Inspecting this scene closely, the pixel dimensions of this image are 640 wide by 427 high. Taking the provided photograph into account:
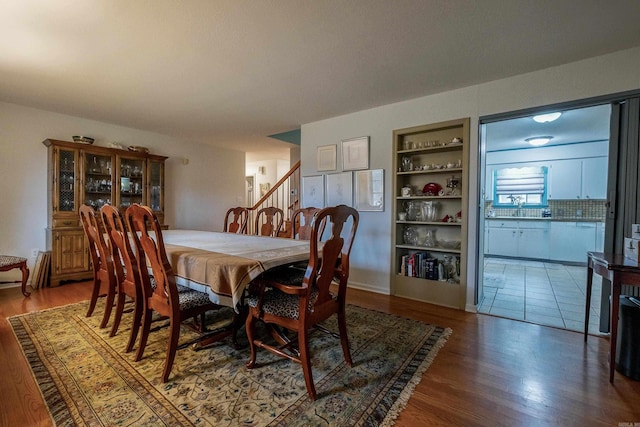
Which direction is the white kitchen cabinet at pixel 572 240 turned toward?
toward the camera

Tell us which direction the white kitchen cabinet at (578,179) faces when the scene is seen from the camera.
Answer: facing the viewer

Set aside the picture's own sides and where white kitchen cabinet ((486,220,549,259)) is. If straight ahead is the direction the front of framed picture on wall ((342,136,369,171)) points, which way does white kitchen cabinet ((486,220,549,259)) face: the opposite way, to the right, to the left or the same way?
the same way

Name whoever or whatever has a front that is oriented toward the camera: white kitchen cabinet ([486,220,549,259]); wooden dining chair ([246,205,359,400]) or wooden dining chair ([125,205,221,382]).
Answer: the white kitchen cabinet

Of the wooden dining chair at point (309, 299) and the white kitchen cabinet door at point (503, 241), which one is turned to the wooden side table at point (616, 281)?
the white kitchen cabinet door

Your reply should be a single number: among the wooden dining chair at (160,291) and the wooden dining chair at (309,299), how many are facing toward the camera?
0

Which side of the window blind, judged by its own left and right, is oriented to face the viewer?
front

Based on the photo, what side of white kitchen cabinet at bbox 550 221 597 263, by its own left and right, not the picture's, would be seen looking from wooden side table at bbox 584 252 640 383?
front

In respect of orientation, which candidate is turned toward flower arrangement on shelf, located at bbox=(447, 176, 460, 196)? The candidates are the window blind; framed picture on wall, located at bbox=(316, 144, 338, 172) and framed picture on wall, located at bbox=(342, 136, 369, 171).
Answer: the window blind

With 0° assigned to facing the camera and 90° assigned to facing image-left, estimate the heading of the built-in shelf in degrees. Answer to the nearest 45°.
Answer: approximately 45°

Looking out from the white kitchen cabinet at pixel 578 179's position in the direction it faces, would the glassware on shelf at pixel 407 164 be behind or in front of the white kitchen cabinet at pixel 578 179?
in front

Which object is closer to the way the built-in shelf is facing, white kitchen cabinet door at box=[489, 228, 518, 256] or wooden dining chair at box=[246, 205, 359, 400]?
the wooden dining chair

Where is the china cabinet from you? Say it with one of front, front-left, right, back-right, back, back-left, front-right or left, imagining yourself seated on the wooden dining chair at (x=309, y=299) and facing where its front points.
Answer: front

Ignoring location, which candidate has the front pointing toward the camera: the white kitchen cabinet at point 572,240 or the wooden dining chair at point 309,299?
the white kitchen cabinet

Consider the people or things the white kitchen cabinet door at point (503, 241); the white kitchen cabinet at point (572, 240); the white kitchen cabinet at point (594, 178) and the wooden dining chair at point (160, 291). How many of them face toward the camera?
3

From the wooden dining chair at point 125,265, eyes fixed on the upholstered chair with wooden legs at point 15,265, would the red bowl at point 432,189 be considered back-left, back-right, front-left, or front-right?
back-right

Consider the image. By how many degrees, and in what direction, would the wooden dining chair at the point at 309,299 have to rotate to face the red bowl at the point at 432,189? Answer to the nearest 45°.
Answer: approximately 90° to its right

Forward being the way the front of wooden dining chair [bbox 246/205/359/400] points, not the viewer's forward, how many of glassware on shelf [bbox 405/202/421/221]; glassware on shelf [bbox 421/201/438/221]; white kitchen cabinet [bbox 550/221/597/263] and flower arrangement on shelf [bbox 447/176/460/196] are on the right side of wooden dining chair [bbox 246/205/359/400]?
4

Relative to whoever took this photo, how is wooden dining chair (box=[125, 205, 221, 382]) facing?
facing away from the viewer and to the right of the viewer

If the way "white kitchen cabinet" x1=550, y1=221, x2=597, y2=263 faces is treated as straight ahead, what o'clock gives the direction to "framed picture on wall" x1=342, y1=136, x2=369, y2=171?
The framed picture on wall is roughly at 1 o'clock from the white kitchen cabinet.

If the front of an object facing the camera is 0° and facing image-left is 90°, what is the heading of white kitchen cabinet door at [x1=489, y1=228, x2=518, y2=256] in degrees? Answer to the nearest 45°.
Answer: approximately 0°

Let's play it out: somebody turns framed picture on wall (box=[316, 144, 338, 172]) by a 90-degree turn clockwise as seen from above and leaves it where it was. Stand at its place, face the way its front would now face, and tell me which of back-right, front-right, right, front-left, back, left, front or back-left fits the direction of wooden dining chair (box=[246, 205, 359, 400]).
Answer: back-left

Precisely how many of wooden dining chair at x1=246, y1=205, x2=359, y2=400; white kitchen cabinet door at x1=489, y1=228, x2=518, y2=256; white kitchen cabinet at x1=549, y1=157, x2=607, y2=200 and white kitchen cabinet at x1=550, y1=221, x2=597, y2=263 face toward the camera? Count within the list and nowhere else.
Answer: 3
